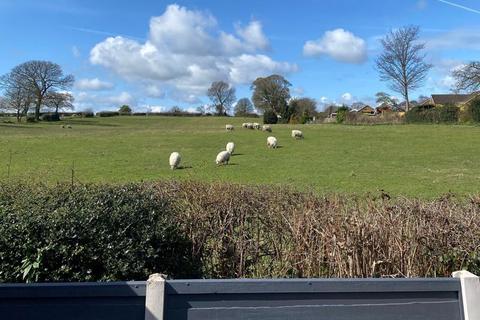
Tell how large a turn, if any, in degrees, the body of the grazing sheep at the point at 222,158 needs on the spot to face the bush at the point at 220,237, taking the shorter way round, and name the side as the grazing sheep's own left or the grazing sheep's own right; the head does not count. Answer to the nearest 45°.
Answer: approximately 45° to the grazing sheep's own left

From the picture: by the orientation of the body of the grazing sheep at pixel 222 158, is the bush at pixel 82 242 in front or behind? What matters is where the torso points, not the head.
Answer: in front

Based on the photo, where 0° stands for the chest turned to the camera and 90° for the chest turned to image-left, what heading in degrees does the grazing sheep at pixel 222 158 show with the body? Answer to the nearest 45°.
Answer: approximately 45°
